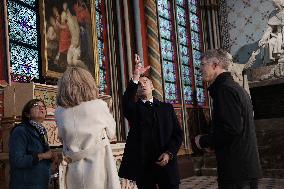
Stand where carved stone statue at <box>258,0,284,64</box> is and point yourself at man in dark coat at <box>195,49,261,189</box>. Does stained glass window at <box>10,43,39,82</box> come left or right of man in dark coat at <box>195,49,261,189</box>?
right

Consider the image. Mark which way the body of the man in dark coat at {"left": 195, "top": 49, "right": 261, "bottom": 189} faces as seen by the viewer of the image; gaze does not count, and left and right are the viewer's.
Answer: facing to the left of the viewer

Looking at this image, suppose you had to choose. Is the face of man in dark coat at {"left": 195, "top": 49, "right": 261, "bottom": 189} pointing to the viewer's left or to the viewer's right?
to the viewer's left

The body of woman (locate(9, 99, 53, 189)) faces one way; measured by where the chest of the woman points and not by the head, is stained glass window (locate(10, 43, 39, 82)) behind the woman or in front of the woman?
behind

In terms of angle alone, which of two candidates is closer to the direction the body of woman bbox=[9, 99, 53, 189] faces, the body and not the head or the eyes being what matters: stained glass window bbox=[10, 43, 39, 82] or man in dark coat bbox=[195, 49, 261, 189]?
the man in dark coat

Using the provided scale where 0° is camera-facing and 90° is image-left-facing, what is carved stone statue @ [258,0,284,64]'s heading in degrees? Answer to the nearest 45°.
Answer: approximately 45°

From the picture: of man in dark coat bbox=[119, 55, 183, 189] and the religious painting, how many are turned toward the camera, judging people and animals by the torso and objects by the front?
2

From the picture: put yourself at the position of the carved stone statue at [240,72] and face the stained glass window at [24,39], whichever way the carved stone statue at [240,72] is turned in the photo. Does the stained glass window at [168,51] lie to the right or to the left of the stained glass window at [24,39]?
right

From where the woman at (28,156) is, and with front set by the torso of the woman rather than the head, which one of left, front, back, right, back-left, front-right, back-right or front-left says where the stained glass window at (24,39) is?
back-left
